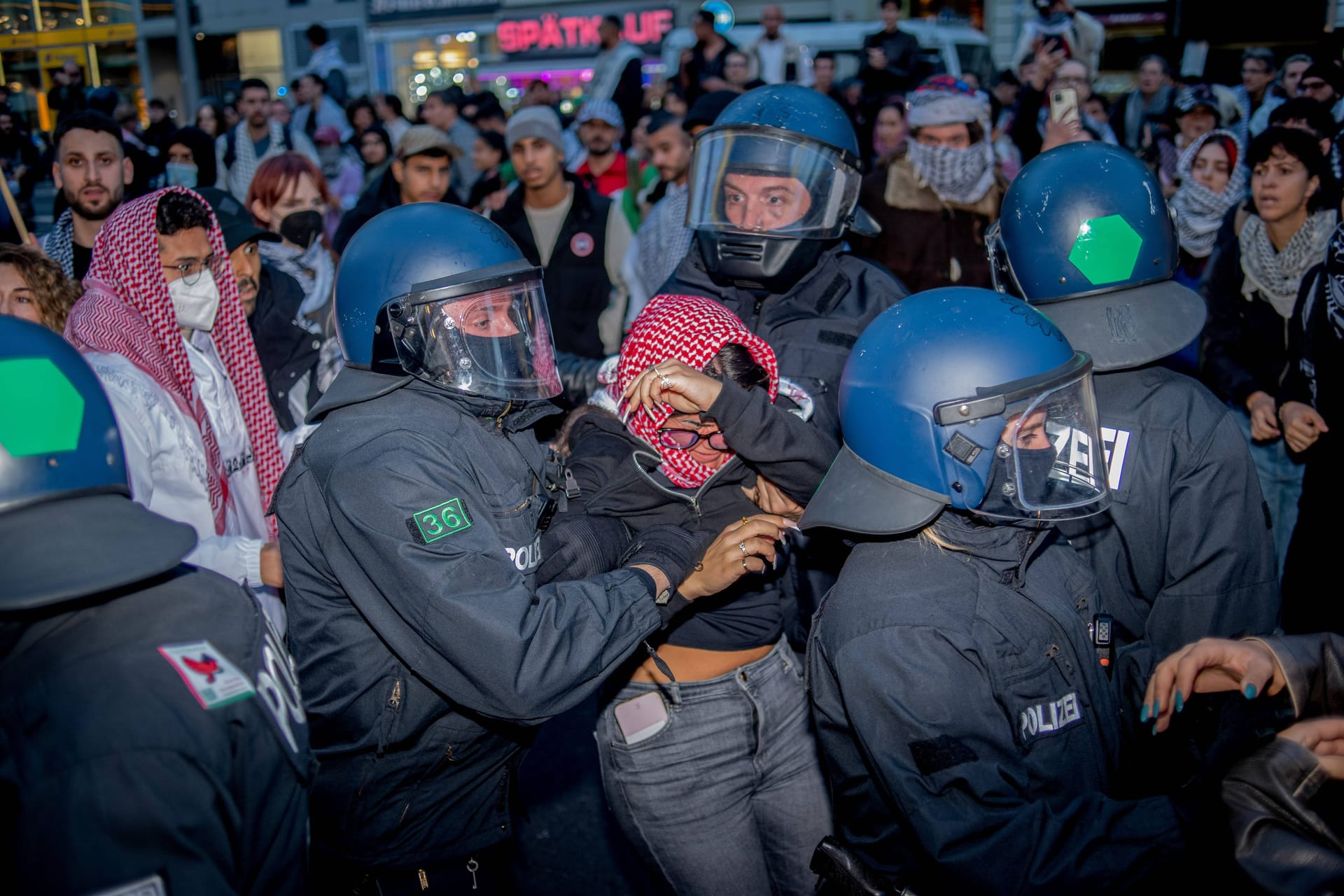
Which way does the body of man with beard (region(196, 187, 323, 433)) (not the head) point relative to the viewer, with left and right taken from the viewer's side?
facing the viewer and to the right of the viewer

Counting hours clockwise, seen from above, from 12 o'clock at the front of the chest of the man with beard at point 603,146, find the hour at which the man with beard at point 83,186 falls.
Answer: the man with beard at point 83,186 is roughly at 1 o'clock from the man with beard at point 603,146.

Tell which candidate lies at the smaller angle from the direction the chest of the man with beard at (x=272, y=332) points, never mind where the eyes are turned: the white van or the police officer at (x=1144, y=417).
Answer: the police officer

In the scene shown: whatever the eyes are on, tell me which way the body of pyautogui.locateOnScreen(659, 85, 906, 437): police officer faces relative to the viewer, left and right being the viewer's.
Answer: facing the viewer and to the left of the viewer

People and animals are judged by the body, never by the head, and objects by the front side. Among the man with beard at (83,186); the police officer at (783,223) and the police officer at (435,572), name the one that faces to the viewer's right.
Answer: the police officer at (435,572)

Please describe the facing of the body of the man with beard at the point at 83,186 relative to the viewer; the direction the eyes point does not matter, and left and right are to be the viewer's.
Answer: facing the viewer

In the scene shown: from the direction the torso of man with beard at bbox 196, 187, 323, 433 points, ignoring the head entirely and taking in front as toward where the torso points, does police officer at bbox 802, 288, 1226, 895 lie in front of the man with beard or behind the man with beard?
in front

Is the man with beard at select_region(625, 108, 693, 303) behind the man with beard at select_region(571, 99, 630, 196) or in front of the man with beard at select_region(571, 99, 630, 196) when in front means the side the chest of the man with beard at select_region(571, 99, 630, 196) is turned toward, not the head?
in front

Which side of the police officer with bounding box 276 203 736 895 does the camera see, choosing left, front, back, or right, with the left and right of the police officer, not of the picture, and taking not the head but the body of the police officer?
right

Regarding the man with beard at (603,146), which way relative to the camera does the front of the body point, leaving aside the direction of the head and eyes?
toward the camera

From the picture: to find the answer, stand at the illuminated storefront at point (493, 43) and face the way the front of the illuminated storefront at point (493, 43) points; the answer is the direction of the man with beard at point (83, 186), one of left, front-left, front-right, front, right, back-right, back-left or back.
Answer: front

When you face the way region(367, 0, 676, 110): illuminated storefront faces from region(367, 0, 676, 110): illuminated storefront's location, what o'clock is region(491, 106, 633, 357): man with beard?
The man with beard is roughly at 12 o'clock from the illuminated storefront.

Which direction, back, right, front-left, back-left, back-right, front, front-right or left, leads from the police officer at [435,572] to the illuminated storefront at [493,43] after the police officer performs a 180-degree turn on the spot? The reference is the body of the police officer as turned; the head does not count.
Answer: right

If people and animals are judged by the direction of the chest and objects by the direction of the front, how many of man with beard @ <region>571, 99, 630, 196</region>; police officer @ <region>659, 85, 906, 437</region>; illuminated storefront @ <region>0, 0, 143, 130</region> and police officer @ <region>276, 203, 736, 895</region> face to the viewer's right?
1
